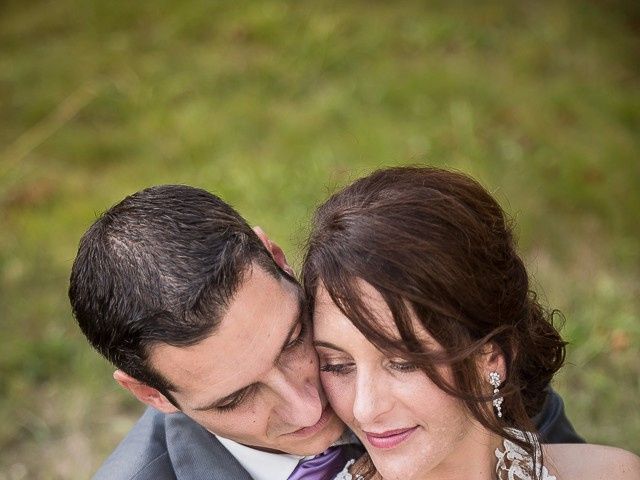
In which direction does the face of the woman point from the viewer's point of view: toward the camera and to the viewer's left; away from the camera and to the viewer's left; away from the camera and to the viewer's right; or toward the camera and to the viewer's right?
toward the camera and to the viewer's left

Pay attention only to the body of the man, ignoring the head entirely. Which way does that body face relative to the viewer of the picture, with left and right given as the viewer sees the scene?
facing the viewer and to the right of the viewer

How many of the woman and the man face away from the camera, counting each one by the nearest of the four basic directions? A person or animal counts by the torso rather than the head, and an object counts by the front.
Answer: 0

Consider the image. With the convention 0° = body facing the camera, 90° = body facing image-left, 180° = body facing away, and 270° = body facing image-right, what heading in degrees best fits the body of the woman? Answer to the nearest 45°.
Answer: approximately 45°

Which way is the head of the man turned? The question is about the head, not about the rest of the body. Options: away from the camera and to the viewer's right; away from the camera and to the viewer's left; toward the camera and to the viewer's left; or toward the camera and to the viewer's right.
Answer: toward the camera and to the viewer's right
